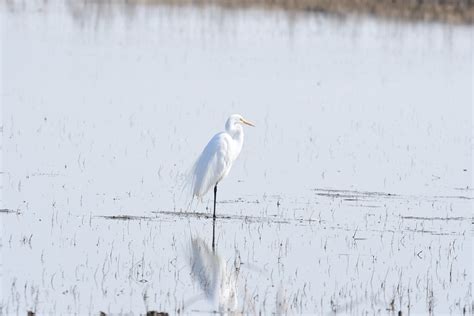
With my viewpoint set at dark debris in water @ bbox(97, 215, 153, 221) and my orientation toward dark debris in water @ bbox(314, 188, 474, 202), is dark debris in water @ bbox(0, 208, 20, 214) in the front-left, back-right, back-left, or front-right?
back-left

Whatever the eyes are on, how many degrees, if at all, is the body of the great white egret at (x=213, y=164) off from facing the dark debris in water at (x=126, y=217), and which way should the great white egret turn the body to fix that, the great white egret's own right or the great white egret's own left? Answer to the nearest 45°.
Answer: approximately 135° to the great white egret's own right

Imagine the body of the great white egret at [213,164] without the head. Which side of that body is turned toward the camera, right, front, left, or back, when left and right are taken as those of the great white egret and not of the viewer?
right

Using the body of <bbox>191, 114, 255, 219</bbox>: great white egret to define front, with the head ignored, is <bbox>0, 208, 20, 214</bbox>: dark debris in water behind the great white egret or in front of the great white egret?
behind
